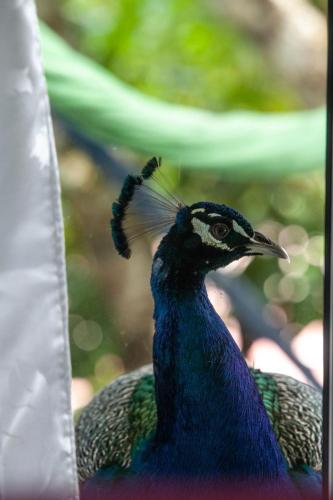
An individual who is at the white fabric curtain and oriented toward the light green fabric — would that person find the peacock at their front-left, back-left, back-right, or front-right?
front-right

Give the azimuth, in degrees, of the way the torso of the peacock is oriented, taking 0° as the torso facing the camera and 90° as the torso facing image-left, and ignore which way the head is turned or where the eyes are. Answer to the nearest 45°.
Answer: approximately 315°

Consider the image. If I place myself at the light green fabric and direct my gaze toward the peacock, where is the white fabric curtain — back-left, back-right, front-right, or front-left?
front-right

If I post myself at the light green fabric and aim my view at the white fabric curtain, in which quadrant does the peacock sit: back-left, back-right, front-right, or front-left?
front-left
